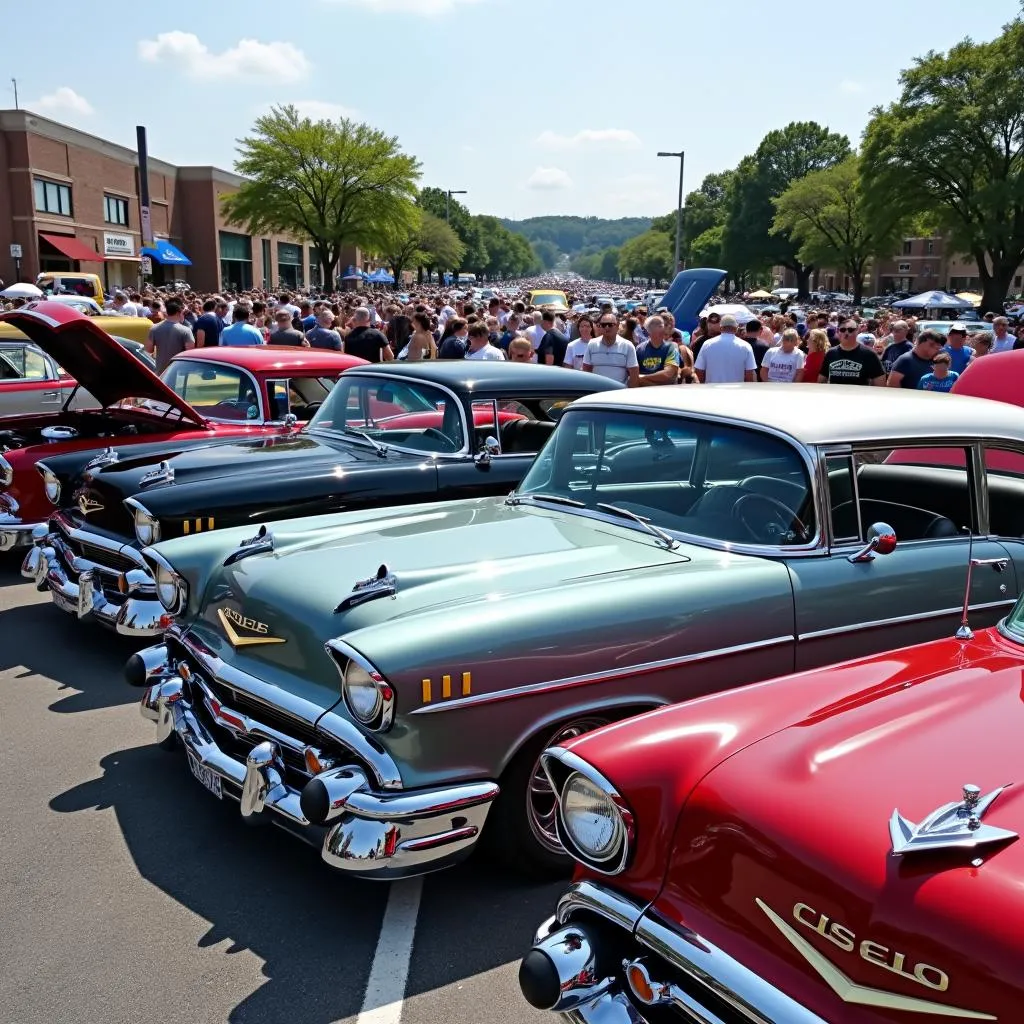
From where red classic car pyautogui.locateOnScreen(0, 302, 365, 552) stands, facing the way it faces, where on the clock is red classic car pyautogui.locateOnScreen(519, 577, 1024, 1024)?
red classic car pyautogui.locateOnScreen(519, 577, 1024, 1024) is roughly at 10 o'clock from red classic car pyautogui.locateOnScreen(0, 302, 365, 552).

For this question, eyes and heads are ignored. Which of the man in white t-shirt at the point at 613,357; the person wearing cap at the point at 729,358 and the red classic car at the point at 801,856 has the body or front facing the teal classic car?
the man in white t-shirt

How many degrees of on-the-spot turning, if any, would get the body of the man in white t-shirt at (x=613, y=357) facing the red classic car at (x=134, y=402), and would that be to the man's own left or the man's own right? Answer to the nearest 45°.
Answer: approximately 45° to the man's own right

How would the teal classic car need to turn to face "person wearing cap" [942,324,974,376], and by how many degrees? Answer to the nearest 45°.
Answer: approximately 180°

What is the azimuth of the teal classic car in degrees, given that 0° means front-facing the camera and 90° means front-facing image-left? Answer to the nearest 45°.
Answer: approximately 45°

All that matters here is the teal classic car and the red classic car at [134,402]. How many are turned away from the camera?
0

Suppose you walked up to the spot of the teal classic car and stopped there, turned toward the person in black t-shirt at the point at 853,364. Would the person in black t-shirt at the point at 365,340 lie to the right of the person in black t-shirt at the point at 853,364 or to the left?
left

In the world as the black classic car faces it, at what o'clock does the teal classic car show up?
The teal classic car is roughly at 10 o'clock from the black classic car.

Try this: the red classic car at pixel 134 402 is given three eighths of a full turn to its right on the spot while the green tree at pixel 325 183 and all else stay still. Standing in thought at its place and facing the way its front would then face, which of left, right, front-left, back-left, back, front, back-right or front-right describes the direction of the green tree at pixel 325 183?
front

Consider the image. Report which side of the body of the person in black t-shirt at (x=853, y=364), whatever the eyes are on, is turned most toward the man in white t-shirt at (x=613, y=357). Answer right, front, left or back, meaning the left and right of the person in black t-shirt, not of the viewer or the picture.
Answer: right

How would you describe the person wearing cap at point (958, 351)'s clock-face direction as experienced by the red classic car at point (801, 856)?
The person wearing cap is roughly at 5 o'clock from the red classic car.
